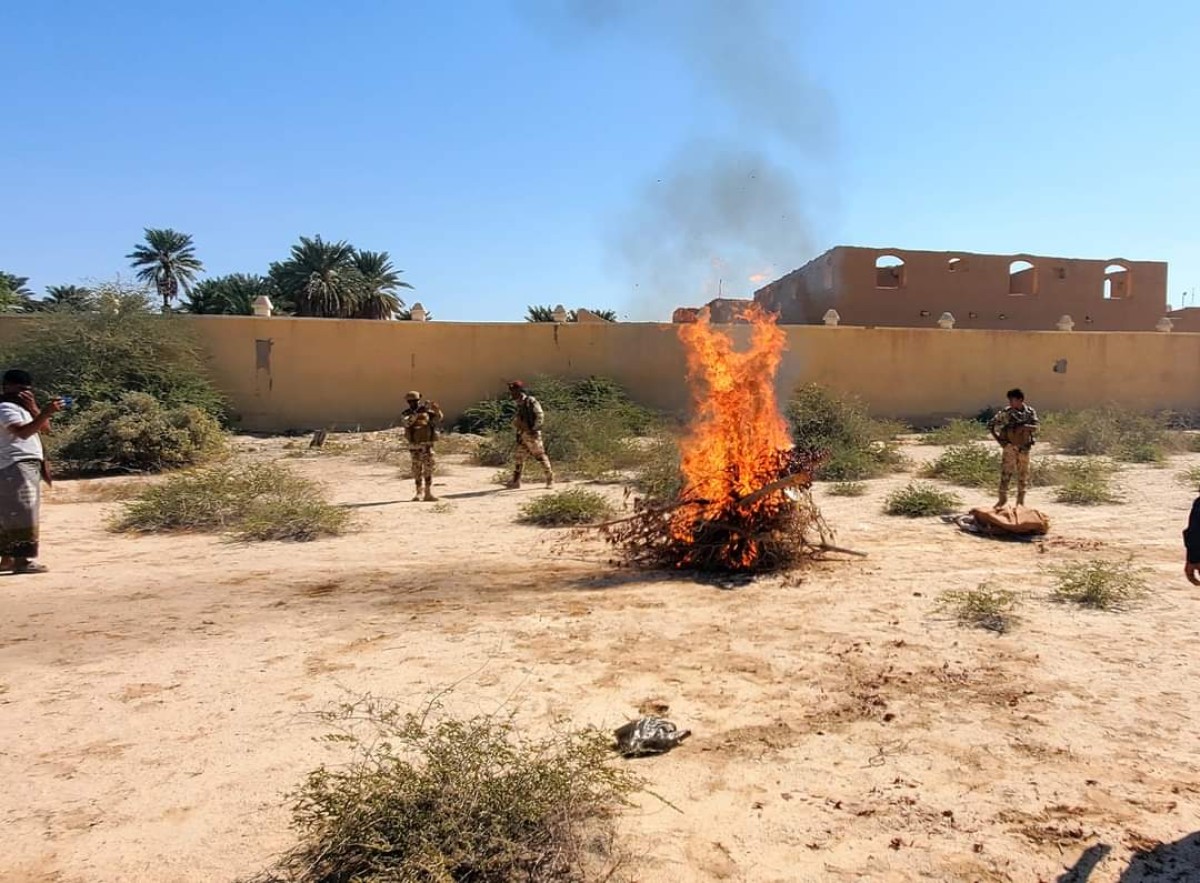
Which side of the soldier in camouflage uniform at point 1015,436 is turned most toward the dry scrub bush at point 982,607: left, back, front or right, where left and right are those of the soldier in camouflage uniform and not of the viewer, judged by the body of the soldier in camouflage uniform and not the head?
front

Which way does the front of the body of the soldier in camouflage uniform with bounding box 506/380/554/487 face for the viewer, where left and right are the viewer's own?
facing to the left of the viewer

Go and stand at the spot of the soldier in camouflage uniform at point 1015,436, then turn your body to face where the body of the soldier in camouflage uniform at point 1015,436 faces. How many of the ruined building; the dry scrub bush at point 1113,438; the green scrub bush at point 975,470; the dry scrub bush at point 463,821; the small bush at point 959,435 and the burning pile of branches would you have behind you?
4

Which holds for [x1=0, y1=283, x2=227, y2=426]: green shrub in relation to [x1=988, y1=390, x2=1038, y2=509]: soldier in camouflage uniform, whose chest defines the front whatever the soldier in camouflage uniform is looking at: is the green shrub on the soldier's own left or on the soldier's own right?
on the soldier's own right

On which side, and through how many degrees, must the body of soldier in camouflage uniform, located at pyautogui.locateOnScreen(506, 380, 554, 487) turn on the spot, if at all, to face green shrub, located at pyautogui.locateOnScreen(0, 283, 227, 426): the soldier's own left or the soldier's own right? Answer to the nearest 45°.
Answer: approximately 45° to the soldier's own right

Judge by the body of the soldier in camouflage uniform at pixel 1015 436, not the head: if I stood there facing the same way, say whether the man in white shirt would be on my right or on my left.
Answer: on my right

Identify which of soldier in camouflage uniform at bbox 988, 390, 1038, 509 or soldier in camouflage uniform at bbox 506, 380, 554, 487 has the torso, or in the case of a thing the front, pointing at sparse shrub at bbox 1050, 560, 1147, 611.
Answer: soldier in camouflage uniform at bbox 988, 390, 1038, 509

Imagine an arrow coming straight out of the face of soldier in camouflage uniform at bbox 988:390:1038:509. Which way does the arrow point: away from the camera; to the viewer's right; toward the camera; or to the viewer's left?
toward the camera

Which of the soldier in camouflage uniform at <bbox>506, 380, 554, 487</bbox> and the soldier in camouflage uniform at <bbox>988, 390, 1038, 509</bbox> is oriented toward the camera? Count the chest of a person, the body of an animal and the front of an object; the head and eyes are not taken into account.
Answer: the soldier in camouflage uniform at <bbox>988, 390, 1038, 509</bbox>

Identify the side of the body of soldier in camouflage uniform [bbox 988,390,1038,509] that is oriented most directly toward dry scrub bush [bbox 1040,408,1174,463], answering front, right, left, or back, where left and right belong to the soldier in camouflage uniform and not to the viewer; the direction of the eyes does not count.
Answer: back

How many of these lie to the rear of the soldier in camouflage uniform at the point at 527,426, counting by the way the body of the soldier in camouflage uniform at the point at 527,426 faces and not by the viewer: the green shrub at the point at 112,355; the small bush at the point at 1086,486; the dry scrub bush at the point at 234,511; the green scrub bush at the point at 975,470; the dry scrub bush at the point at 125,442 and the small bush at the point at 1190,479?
3

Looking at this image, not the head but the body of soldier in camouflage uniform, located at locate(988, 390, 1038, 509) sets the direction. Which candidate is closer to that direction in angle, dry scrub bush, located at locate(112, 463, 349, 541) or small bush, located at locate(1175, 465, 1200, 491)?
the dry scrub bush

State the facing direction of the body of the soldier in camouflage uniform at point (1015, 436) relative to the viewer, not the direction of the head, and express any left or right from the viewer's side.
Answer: facing the viewer
